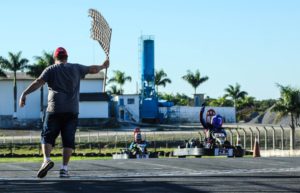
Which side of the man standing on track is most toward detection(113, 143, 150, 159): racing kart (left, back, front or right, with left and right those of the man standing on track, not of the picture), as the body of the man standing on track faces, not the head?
front

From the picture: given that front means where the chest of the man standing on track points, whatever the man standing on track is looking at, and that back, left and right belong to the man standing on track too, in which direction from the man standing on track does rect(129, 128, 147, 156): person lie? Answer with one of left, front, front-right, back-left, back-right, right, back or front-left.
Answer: front

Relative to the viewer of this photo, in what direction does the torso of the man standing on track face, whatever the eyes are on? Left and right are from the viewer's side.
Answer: facing away from the viewer
